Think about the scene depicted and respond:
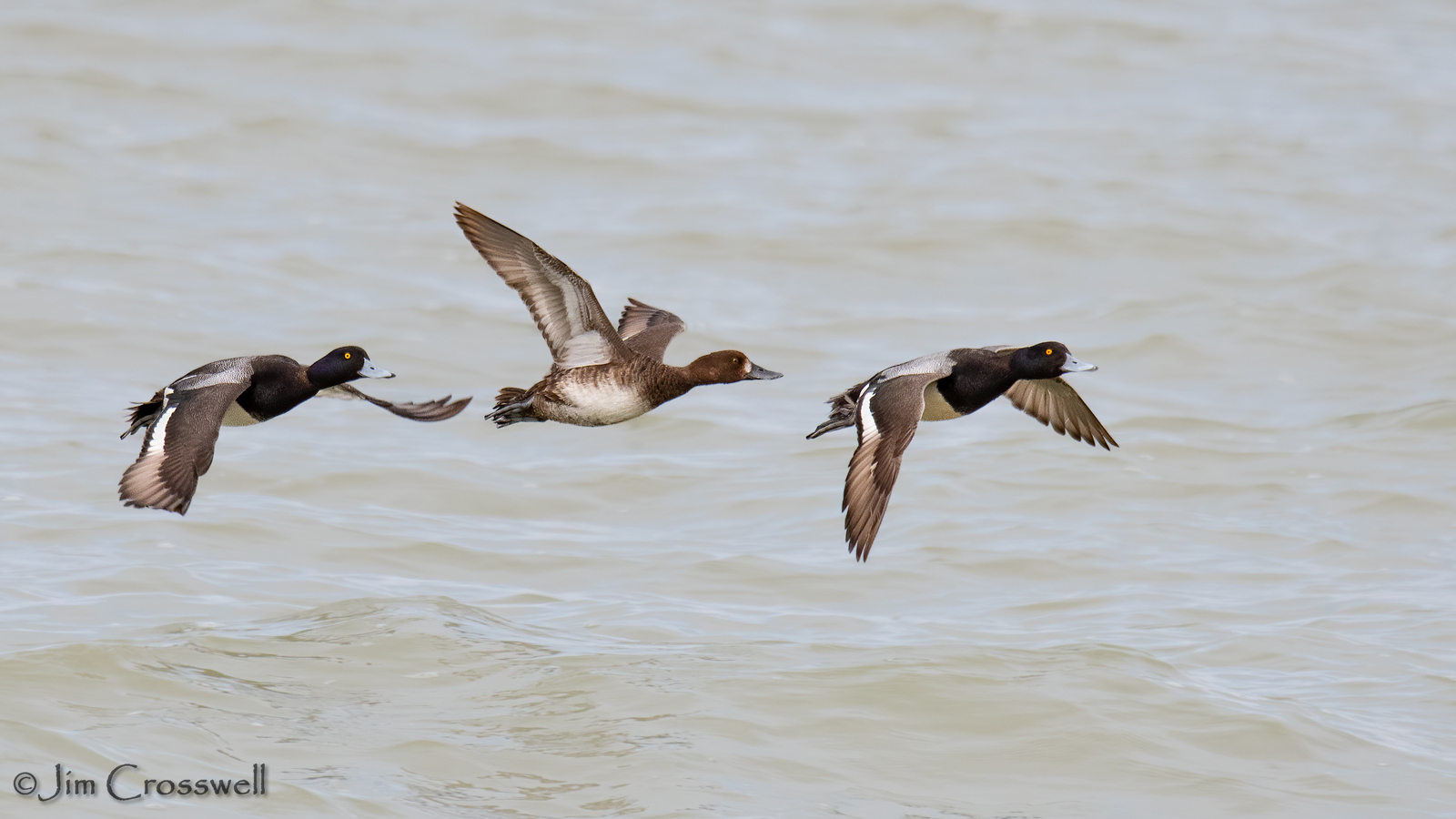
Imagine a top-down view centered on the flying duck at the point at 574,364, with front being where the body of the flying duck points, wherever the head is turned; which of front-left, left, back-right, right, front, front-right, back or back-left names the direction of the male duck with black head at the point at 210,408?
back

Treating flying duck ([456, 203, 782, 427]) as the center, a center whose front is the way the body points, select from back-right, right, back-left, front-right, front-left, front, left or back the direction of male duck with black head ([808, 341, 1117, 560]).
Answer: front

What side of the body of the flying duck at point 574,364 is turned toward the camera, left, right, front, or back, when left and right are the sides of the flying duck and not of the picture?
right
